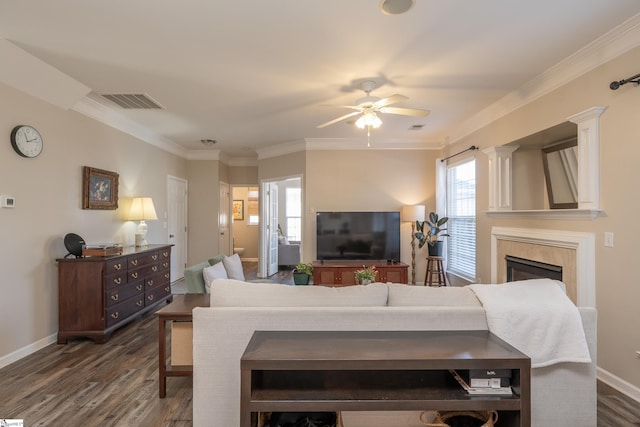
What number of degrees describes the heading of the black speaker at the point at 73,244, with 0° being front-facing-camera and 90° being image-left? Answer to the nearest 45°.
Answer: approximately 315°

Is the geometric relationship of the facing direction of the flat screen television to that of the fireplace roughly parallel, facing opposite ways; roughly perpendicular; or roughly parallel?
roughly perpendicular

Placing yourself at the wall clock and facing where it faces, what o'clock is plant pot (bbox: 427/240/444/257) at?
The plant pot is roughly at 11 o'clock from the wall clock.

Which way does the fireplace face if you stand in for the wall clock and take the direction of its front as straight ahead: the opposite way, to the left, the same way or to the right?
the opposite way

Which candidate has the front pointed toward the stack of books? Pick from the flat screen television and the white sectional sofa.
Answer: the flat screen television

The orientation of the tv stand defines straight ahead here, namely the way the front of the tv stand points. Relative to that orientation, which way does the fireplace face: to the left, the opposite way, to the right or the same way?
to the right

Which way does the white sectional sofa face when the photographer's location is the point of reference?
facing away from the viewer

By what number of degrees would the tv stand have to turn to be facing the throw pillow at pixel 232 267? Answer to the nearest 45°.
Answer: approximately 45° to its right

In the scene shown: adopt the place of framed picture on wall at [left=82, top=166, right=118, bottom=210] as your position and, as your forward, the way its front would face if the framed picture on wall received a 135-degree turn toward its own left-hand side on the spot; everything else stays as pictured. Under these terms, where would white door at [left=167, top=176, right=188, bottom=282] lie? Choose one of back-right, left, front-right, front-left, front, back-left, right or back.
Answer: front-right

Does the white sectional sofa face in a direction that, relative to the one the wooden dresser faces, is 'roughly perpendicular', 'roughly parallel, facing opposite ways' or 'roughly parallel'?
roughly perpendicular

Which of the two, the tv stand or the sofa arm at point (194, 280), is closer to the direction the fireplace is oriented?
the sofa arm

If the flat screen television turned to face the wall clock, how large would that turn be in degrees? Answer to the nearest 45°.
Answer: approximately 45° to its right

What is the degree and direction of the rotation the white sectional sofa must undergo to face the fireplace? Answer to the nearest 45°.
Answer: approximately 45° to its right
